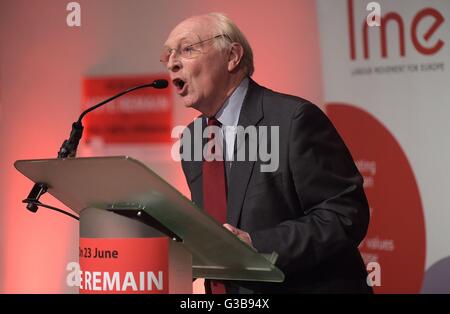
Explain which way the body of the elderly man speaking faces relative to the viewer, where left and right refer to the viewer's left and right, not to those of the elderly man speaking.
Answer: facing the viewer and to the left of the viewer
